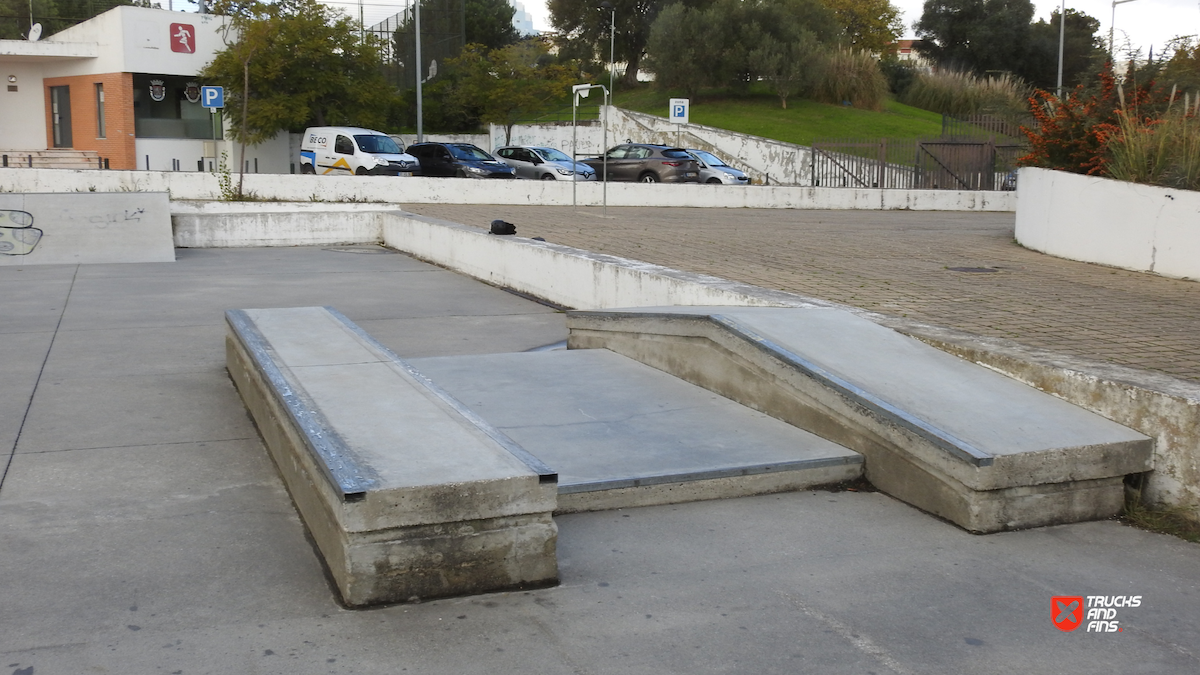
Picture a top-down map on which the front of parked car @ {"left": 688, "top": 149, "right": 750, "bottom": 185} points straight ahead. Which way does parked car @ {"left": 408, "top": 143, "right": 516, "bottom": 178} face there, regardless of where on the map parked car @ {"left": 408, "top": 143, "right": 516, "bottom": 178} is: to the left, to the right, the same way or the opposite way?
the same way

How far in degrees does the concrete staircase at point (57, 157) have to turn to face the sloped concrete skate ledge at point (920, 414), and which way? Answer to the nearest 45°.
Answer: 0° — it already faces it

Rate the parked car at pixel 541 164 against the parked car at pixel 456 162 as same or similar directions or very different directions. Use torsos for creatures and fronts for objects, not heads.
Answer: same or similar directions

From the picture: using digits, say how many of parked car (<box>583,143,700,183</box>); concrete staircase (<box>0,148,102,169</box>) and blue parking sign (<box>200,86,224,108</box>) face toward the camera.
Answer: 2

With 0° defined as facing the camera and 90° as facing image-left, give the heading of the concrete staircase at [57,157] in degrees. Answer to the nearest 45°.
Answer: approximately 0°

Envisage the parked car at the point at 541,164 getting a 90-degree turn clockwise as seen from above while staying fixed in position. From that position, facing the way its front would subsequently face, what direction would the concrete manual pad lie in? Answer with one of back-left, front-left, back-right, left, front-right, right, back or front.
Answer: front-left

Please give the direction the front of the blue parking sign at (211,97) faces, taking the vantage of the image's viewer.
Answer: facing the viewer

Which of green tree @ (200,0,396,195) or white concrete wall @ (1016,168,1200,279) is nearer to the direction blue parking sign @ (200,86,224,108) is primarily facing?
the white concrete wall

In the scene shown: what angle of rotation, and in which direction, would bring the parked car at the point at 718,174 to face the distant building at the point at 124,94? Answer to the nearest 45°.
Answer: approximately 135° to its right

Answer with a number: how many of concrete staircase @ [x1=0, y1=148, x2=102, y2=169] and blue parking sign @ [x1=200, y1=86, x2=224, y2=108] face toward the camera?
2

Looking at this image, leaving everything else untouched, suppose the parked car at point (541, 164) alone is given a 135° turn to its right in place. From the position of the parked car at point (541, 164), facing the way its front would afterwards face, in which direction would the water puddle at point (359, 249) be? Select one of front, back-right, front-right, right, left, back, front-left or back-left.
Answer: left

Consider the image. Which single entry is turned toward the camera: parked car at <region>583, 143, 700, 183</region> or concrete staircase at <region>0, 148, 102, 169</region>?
the concrete staircase

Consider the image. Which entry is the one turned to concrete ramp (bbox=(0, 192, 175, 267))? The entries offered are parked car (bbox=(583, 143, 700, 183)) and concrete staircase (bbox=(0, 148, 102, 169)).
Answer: the concrete staircase

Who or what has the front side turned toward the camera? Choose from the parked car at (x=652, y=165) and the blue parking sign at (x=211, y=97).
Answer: the blue parking sign

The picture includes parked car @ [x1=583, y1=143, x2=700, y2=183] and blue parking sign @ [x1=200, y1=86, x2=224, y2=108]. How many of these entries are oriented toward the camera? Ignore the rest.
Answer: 1

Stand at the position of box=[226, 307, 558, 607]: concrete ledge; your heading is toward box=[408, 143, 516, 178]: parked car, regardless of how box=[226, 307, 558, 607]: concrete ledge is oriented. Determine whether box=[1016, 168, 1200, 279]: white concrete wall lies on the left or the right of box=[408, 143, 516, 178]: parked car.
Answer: right

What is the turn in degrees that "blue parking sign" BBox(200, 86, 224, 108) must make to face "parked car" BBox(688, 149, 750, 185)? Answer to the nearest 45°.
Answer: approximately 90° to its left

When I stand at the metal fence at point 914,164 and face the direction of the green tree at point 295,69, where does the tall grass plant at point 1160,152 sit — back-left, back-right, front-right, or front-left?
back-left
